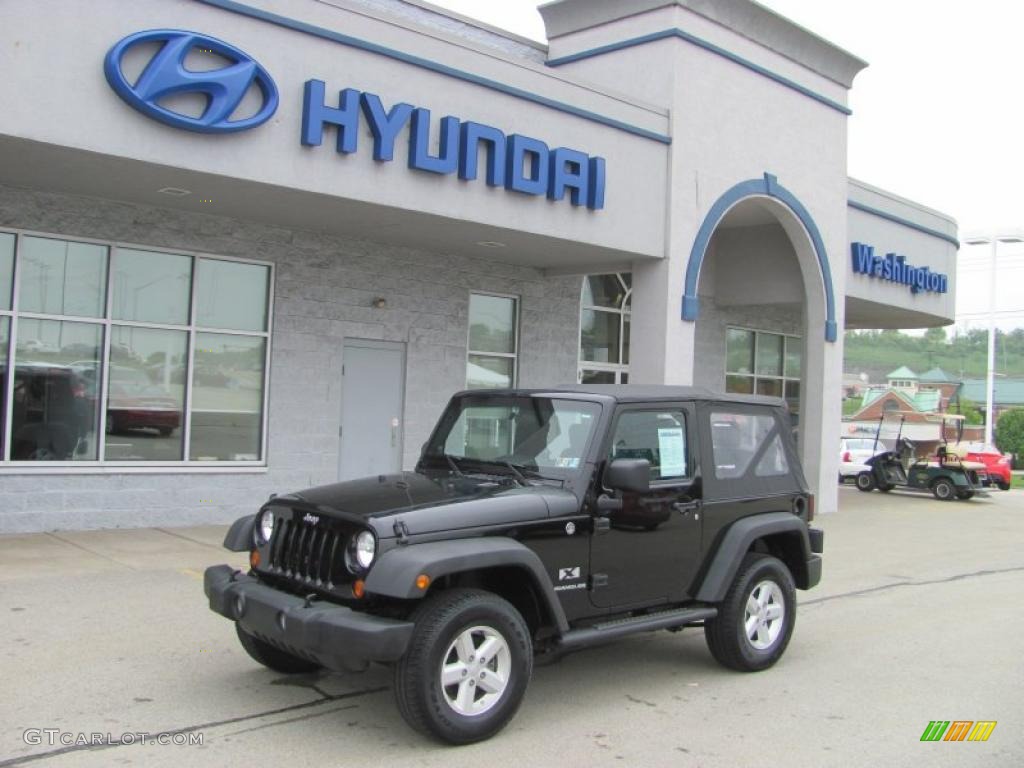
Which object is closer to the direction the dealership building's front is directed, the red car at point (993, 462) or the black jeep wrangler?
the black jeep wrangler

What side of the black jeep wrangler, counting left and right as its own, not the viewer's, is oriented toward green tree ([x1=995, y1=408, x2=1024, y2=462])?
back

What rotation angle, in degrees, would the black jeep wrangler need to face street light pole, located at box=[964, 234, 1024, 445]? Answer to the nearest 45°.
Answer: approximately 180°

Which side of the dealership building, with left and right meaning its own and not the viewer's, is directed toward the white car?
left

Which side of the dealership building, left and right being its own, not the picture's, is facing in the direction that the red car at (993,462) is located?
left

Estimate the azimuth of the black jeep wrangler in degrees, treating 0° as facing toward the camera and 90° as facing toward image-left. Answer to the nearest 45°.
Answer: approximately 45°

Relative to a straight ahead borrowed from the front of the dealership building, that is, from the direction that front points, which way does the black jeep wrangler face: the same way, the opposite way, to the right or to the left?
to the right

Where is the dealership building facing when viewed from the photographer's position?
facing the viewer and to the right of the viewer

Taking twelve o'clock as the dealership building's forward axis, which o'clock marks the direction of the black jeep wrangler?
The black jeep wrangler is roughly at 1 o'clock from the dealership building.

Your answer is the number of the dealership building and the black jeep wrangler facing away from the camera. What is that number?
0

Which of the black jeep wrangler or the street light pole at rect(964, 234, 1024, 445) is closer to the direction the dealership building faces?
the black jeep wrangler

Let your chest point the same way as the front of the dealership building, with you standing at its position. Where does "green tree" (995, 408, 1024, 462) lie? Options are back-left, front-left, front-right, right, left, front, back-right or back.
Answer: left

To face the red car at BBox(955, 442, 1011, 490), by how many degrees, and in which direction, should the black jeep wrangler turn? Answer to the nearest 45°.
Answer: approximately 180°
